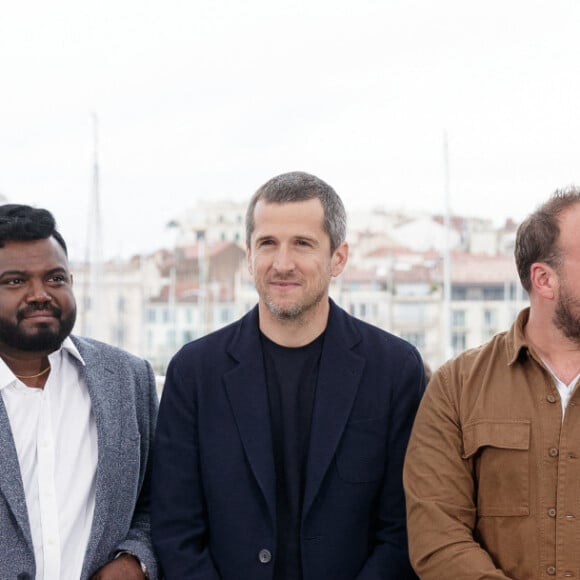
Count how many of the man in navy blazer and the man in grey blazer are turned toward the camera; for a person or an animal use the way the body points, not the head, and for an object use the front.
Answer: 2

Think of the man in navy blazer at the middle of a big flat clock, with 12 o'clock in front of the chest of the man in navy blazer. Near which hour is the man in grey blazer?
The man in grey blazer is roughly at 3 o'clock from the man in navy blazer.

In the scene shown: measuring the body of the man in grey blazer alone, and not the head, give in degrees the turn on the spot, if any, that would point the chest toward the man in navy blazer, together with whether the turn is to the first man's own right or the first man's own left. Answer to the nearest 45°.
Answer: approximately 90° to the first man's own left

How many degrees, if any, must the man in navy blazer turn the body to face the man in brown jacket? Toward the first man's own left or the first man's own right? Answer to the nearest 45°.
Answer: approximately 90° to the first man's own left

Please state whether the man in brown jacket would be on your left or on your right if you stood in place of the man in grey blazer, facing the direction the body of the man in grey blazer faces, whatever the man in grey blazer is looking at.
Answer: on your left

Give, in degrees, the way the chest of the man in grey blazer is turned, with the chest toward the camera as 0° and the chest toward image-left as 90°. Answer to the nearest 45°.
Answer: approximately 0°
